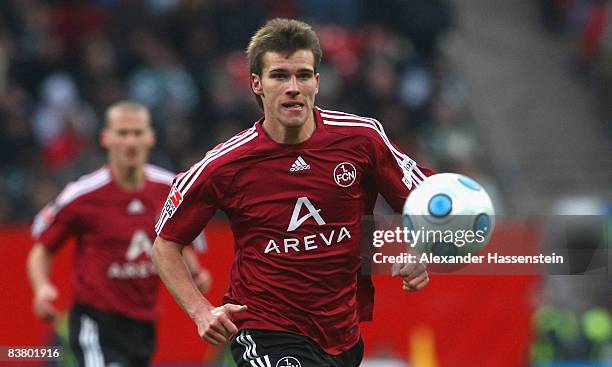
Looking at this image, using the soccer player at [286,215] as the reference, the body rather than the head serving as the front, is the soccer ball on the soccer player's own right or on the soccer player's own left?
on the soccer player's own left

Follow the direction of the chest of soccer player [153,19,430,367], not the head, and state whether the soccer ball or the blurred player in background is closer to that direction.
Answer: the soccer ball

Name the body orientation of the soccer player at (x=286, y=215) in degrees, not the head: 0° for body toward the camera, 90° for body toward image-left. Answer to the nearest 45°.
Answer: approximately 0°

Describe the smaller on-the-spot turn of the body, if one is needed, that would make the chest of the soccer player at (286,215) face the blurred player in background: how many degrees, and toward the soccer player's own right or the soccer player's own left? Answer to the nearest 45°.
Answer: approximately 135° to the soccer player's own right
